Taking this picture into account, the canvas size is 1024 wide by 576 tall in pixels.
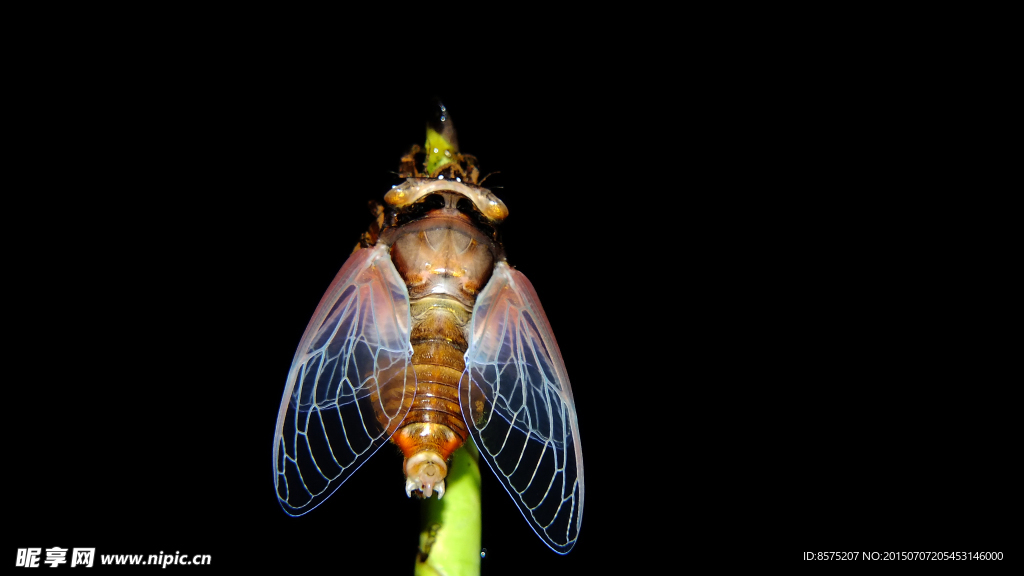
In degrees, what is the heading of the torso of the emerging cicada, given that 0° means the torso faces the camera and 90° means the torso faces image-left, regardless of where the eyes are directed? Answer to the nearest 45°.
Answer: approximately 180°
